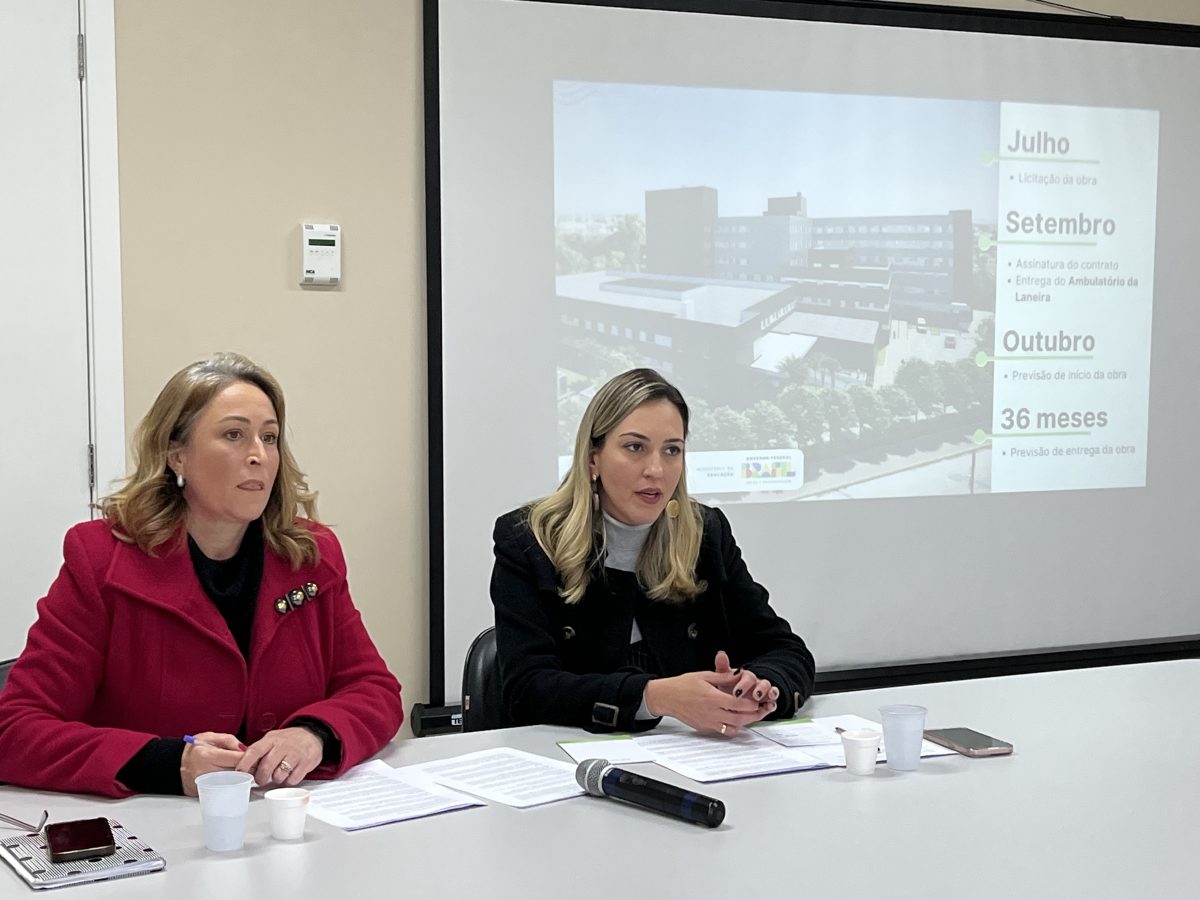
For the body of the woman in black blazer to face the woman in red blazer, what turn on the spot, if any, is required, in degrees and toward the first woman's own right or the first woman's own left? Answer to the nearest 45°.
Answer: approximately 90° to the first woman's own right

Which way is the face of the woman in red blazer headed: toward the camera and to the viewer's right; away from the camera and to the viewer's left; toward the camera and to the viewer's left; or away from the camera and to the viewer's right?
toward the camera and to the viewer's right

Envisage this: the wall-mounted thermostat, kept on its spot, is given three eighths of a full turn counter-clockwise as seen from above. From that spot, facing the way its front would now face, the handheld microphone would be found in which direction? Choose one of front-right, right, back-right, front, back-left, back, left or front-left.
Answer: back-right

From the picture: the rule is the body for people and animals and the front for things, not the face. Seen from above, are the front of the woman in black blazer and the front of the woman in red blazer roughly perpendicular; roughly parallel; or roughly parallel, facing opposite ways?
roughly parallel

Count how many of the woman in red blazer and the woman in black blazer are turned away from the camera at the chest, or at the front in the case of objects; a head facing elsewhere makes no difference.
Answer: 0

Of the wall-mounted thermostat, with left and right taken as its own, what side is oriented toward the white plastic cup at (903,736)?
front

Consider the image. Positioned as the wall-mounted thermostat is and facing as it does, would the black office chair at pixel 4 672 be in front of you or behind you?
in front

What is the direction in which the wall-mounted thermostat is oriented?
toward the camera

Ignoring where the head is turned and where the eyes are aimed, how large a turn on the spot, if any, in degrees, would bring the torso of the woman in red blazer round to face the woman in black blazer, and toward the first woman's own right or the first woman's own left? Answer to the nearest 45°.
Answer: approximately 45° to the first woman's own left

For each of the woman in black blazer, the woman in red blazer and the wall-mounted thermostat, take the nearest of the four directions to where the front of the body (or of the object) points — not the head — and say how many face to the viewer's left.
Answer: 0

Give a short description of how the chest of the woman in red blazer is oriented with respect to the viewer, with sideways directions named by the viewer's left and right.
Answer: facing the viewer and to the right of the viewer

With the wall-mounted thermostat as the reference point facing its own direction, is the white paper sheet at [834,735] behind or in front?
in front

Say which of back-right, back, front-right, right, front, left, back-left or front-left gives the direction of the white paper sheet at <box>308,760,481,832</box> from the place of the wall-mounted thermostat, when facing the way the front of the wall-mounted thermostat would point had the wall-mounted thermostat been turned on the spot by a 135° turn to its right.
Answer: back-left

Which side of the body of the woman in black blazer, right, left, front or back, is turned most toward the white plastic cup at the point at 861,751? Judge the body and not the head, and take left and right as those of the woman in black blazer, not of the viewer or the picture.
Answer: front
